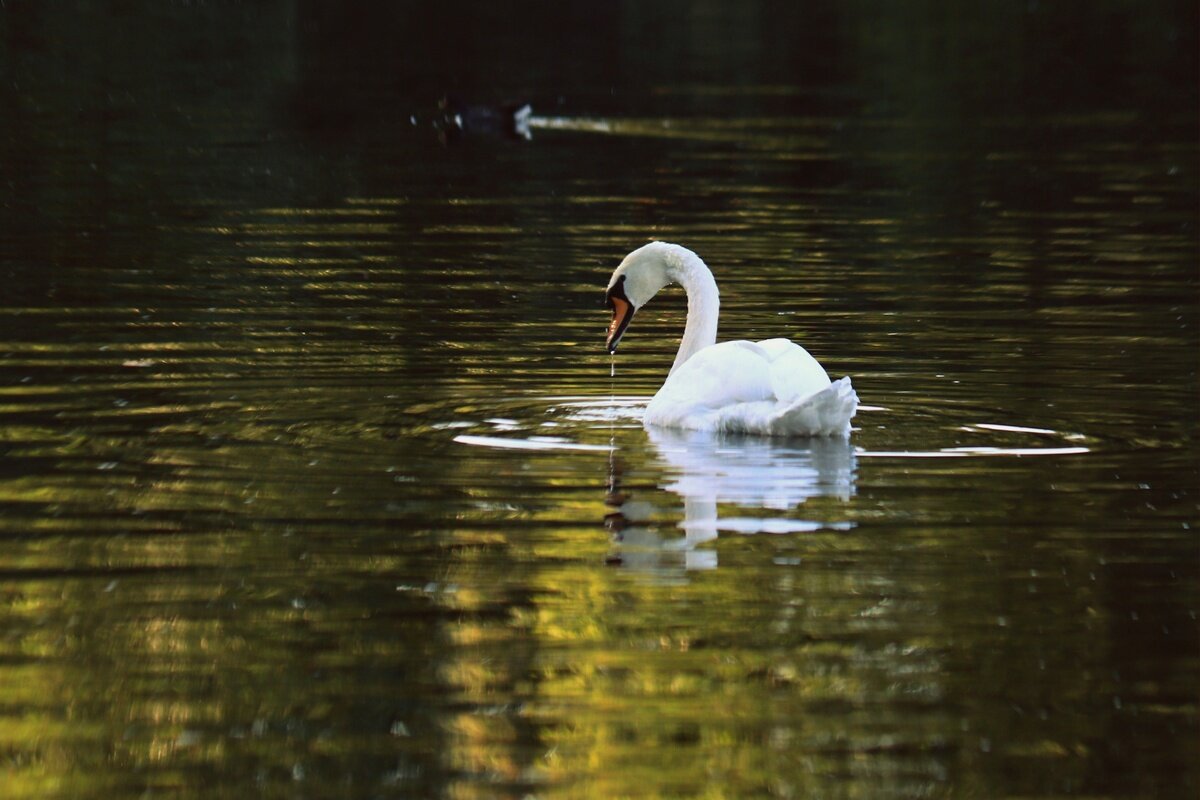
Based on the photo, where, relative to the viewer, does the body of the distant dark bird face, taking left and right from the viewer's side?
facing to the left of the viewer
